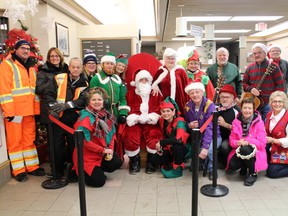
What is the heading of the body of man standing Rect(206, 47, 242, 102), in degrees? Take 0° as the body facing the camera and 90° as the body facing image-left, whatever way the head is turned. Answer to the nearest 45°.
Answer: approximately 0°

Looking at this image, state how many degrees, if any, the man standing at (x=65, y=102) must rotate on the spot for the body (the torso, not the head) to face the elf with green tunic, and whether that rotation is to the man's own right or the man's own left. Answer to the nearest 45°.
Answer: approximately 90° to the man's own left

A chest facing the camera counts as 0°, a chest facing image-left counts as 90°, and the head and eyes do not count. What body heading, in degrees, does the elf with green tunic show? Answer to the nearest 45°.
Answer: approximately 0°

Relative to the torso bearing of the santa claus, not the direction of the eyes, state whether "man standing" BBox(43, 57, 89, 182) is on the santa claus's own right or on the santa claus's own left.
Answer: on the santa claus's own right

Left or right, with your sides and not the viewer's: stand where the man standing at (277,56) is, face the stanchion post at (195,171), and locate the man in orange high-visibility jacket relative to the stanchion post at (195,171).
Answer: right

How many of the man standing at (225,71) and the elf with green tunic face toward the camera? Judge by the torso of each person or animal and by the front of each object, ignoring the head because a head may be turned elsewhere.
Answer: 2

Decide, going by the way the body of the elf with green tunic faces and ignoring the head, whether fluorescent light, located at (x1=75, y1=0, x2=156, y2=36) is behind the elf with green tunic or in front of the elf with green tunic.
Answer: behind

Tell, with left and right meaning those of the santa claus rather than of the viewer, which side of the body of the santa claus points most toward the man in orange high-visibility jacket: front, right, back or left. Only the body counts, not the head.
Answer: right
